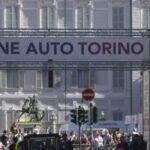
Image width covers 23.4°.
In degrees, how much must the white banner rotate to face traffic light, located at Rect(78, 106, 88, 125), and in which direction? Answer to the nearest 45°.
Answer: approximately 180°

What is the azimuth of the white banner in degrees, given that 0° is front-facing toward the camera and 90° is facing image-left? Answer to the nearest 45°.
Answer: approximately 0°
